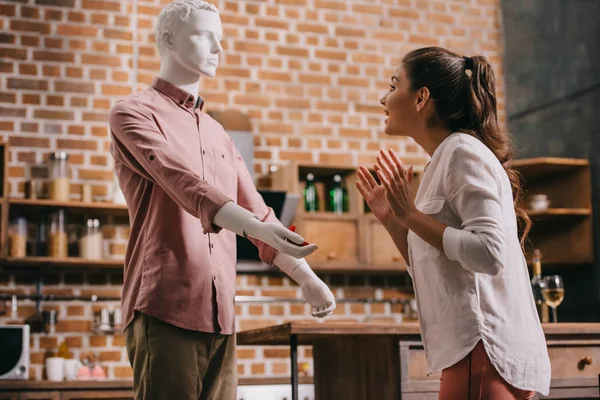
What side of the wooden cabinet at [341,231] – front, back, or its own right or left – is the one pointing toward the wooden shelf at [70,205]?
right

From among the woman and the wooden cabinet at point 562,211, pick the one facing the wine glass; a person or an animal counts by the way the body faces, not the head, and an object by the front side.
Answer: the wooden cabinet

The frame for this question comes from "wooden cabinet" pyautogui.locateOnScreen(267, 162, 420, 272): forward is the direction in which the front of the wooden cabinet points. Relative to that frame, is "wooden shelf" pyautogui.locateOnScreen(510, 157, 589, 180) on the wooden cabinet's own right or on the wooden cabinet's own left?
on the wooden cabinet's own left

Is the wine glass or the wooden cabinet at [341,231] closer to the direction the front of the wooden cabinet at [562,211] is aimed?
the wine glass

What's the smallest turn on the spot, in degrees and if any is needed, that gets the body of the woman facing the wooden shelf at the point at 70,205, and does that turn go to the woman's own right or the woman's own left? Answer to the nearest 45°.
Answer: approximately 45° to the woman's own right

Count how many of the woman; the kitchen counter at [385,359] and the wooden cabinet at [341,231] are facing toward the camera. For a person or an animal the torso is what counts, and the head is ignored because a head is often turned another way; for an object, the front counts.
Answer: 2

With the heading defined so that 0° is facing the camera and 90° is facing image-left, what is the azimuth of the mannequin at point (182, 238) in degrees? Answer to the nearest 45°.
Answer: approximately 315°

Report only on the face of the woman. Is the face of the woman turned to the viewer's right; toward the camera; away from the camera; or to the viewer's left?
to the viewer's left

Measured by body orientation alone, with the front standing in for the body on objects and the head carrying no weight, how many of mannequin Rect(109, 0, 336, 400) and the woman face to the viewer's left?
1

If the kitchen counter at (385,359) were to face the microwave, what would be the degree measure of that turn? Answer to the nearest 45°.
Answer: approximately 135° to its right

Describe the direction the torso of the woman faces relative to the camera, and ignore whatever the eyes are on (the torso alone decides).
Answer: to the viewer's left

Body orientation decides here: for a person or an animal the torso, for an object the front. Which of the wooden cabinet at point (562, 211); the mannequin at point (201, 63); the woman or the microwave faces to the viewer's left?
the woman
